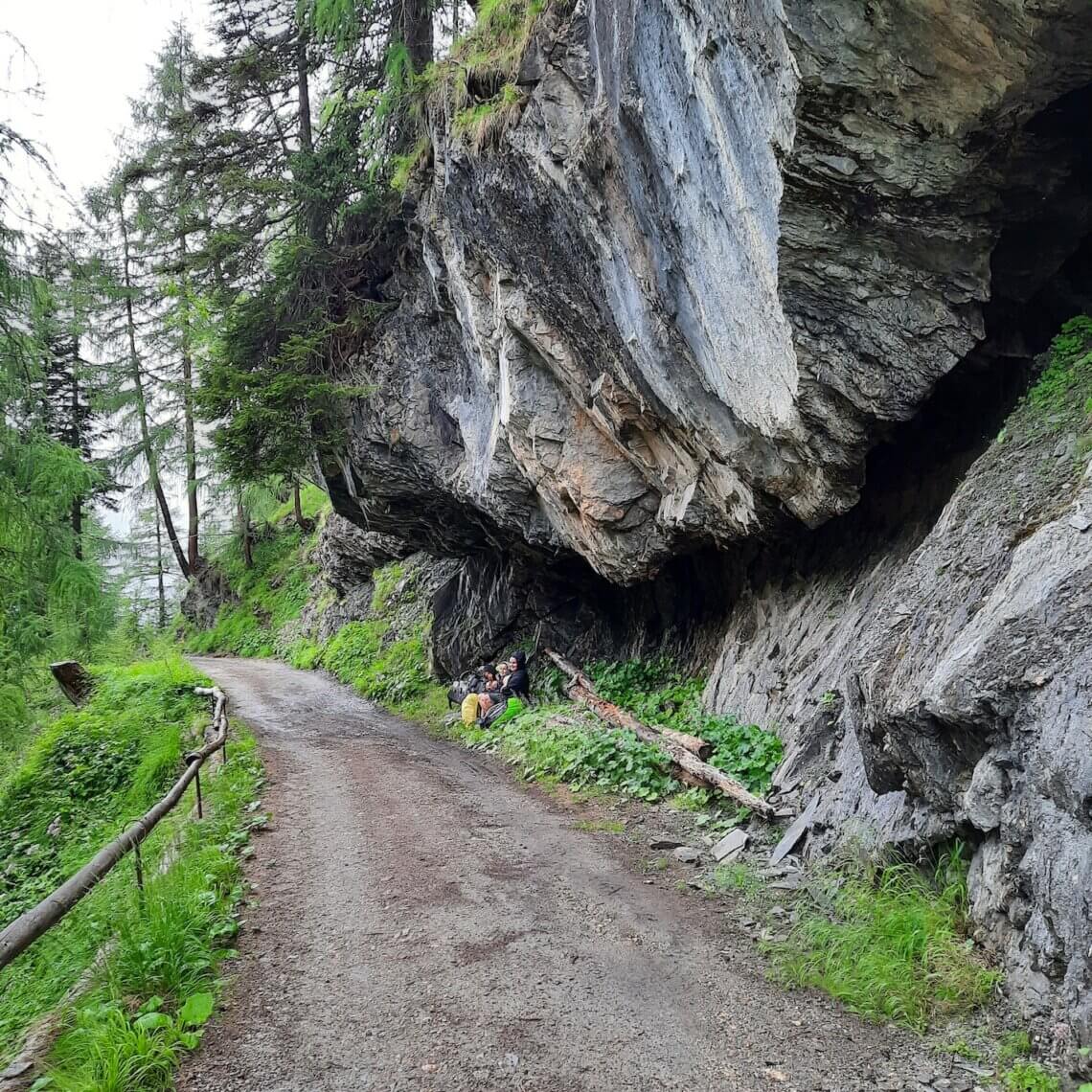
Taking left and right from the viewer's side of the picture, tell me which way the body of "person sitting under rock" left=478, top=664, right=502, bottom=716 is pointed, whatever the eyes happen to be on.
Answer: facing the viewer and to the left of the viewer

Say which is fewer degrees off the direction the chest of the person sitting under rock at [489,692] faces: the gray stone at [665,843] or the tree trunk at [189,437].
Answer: the gray stone

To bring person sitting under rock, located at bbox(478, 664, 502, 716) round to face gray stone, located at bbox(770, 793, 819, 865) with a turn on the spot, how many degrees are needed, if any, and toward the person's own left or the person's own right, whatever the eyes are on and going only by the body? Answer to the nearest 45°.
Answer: approximately 45° to the person's own left

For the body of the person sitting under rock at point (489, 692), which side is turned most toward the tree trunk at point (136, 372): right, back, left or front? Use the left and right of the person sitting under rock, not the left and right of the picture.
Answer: right

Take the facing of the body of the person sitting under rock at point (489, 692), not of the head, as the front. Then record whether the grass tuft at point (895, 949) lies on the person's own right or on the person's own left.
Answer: on the person's own left

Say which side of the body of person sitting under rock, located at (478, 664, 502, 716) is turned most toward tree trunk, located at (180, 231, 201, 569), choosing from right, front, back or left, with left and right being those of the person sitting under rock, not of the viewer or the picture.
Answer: right
